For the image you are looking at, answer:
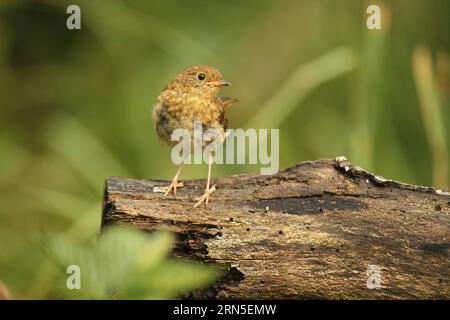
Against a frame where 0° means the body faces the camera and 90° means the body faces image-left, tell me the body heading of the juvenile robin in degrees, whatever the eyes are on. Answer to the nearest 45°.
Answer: approximately 0°

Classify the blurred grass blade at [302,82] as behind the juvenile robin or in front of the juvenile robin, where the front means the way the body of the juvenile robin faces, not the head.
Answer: behind

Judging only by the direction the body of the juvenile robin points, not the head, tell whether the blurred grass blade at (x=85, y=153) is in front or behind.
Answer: behind

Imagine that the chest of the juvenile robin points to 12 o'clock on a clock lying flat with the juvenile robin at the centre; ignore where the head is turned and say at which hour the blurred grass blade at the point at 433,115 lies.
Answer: The blurred grass blade is roughly at 8 o'clock from the juvenile robin.
